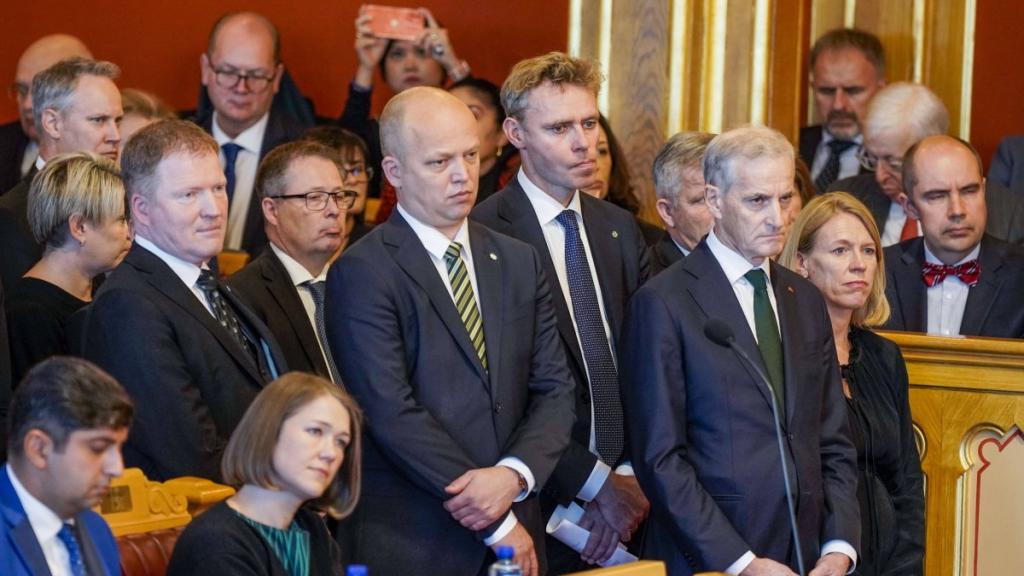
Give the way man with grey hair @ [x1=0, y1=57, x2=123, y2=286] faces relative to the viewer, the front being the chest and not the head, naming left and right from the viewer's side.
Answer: facing to the right of the viewer

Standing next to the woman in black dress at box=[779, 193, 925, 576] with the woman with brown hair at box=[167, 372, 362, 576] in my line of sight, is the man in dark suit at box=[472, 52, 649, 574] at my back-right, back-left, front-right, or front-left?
front-right

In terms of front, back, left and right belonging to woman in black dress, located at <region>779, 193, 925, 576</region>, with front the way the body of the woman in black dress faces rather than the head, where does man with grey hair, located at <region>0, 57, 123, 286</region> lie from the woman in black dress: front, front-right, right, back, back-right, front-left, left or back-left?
back-right

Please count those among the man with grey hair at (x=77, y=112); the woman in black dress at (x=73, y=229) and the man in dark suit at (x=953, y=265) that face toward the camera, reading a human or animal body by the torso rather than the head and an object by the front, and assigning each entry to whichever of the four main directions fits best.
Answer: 1

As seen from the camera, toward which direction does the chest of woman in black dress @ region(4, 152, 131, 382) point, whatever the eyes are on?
to the viewer's right

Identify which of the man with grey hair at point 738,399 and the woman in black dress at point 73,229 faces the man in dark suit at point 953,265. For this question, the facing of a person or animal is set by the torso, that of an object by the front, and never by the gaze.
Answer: the woman in black dress

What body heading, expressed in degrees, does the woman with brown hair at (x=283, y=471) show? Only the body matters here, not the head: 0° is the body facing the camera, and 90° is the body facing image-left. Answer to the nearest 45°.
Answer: approximately 315°

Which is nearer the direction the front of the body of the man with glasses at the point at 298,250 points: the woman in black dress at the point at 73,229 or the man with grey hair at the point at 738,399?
the man with grey hair

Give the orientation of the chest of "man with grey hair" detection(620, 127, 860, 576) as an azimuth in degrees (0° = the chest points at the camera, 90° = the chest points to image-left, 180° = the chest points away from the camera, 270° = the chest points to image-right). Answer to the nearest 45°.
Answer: approximately 315°

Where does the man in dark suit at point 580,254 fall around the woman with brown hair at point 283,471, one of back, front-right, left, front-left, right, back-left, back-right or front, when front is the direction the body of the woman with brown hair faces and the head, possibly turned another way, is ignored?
left

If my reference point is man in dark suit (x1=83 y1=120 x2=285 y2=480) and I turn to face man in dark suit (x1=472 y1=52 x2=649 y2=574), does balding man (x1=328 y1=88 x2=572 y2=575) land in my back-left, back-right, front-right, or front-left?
front-right

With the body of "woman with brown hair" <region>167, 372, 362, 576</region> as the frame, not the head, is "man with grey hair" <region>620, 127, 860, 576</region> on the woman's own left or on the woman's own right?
on the woman's own left
